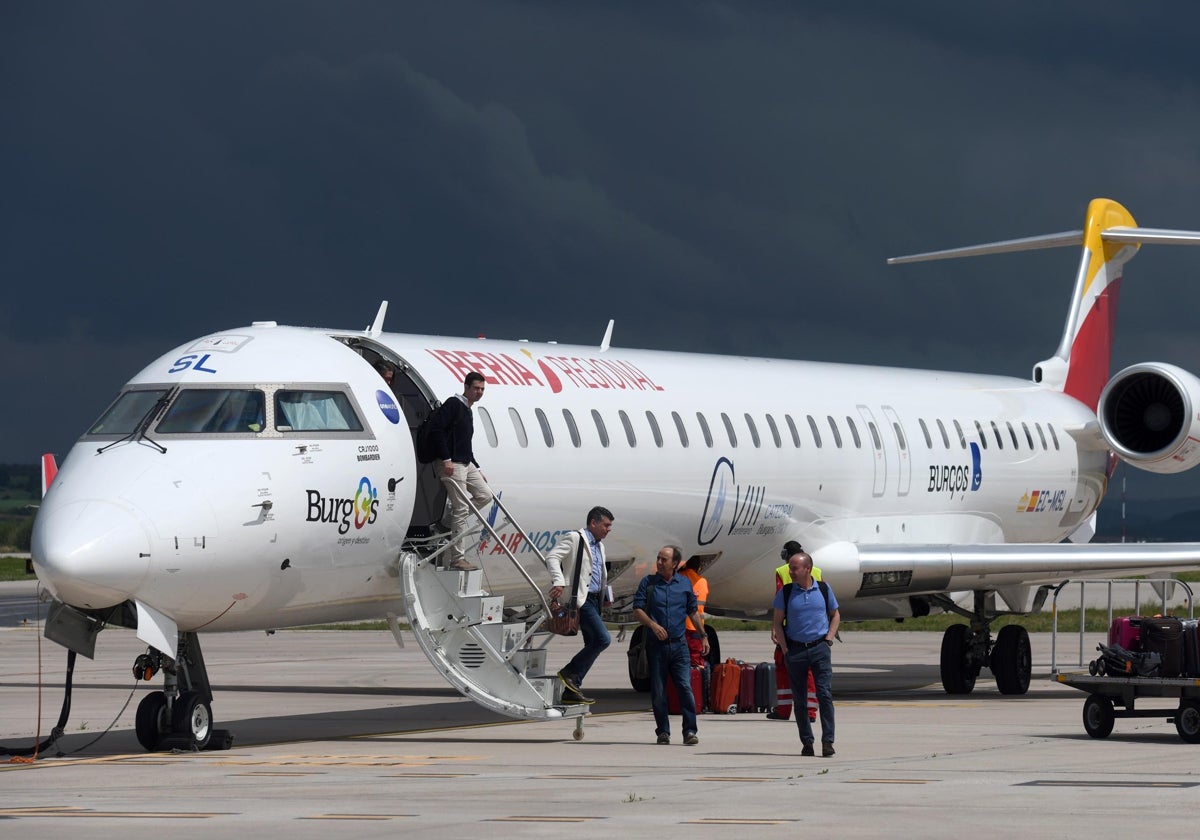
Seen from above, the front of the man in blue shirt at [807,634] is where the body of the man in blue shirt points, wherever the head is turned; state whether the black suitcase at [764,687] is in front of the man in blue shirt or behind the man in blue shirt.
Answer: behind

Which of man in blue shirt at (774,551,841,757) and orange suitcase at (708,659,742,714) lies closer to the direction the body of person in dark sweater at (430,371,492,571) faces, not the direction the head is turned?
the man in blue shirt

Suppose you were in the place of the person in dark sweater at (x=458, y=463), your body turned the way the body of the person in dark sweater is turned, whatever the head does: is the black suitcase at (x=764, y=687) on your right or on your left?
on your left

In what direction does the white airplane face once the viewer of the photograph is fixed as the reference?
facing the viewer and to the left of the viewer

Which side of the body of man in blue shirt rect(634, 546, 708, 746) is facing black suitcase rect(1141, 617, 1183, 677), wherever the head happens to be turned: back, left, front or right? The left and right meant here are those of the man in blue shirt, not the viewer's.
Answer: left

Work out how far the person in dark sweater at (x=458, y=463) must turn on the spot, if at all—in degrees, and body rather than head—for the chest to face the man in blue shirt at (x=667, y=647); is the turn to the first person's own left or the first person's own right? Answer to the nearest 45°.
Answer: approximately 45° to the first person's own left

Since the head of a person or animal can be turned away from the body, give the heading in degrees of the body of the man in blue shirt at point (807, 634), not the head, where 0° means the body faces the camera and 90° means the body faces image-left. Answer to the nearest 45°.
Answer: approximately 0°

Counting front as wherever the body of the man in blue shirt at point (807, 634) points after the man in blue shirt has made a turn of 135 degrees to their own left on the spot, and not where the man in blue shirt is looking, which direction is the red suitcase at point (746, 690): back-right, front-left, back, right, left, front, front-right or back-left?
front-left

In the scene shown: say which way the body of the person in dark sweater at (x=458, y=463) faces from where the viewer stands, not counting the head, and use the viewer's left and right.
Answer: facing the viewer and to the right of the viewer

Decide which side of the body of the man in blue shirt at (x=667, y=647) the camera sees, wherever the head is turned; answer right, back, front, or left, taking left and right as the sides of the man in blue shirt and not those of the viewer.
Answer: front

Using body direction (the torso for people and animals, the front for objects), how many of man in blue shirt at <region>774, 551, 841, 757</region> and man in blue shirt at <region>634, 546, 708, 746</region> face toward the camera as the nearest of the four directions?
2

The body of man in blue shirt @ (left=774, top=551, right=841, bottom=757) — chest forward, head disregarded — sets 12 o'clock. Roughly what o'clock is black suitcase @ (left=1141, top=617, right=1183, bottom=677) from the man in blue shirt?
The black suitcase is roughly at 8 o'clock from the man in blue shirt.
